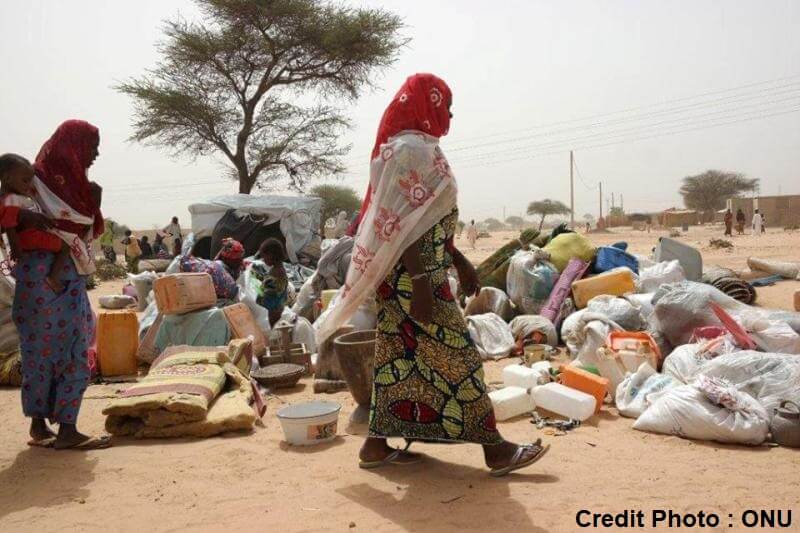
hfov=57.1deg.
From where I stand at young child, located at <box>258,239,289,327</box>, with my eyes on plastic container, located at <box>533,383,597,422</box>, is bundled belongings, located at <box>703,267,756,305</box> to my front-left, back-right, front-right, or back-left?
front-left

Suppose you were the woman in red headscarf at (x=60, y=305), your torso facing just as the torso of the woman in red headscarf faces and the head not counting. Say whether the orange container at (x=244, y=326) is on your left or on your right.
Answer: on your left

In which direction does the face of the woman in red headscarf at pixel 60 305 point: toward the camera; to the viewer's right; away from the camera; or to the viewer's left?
to the viewer's right

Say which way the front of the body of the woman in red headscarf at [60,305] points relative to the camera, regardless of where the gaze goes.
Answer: to the viewer's right

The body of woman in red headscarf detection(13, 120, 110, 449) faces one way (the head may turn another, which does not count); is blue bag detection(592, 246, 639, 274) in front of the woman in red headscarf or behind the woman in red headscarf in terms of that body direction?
in front

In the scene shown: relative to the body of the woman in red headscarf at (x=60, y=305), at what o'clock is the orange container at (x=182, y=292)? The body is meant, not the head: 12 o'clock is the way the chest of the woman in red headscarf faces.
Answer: The orange container is roughly at 10 o'clock from the woman in red headscarf.

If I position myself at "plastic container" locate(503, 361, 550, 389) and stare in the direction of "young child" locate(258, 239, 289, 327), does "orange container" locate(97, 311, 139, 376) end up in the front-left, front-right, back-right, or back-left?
front-left

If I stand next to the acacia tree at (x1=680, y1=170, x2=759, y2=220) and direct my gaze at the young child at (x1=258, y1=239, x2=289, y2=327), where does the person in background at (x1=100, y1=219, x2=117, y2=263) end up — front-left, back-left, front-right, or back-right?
front-right

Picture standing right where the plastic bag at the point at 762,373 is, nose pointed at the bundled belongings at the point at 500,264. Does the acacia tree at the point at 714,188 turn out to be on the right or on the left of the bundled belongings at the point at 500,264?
right
